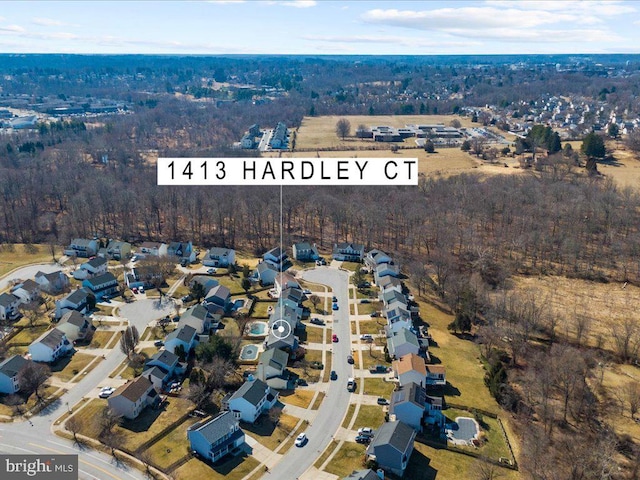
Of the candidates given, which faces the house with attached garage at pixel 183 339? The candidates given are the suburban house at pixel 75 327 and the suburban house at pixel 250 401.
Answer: the suburban house at pixel 75 327

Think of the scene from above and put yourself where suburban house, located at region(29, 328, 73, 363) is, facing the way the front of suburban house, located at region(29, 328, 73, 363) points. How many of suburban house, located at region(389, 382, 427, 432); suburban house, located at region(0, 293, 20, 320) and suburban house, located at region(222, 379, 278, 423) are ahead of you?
2

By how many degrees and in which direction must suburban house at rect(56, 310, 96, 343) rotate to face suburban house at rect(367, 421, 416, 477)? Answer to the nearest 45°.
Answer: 0° — it already faces it

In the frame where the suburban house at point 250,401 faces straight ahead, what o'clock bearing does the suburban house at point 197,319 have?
the suburban house at point 197,319 is roughly at 7 o'clock from the suburban house at point 250,401.

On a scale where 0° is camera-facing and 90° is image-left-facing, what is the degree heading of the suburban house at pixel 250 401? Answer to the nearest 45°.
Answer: approximately 315°

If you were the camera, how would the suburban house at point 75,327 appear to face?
facing the viewer and to the right of the viewer

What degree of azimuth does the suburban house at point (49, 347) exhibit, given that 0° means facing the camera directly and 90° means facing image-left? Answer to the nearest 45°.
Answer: approximately 315°

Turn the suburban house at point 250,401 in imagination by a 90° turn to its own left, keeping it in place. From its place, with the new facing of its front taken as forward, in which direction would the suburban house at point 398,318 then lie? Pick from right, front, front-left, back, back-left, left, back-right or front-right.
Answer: front

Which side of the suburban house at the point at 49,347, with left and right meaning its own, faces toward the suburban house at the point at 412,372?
front

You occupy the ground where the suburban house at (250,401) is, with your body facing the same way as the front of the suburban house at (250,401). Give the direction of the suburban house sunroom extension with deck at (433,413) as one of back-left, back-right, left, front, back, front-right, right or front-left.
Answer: front-left

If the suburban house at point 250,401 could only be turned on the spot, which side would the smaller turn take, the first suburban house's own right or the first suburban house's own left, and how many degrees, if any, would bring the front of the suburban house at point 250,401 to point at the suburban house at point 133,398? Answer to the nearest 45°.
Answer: approximately 135° to the first suburban house's own right

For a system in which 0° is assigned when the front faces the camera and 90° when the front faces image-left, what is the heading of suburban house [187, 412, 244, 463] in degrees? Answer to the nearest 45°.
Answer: approximately 315°

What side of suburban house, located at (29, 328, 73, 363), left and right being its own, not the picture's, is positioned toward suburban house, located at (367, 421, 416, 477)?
front

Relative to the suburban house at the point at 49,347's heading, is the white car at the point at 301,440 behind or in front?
in front

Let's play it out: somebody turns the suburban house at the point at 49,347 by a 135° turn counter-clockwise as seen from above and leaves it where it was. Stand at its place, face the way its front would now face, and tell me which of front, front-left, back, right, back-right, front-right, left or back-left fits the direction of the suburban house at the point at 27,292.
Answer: front
